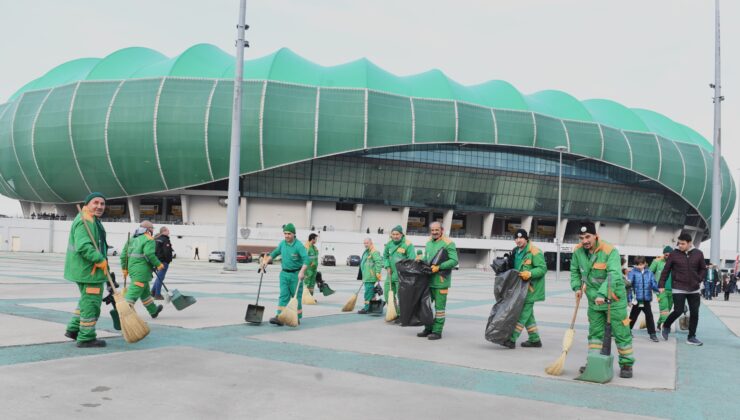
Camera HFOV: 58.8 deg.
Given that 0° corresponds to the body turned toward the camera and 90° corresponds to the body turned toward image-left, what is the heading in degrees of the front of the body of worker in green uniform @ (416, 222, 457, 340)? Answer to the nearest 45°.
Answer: approximately 45°

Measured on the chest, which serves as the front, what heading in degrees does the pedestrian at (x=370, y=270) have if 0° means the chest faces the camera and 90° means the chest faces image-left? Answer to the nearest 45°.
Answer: approximately 45°

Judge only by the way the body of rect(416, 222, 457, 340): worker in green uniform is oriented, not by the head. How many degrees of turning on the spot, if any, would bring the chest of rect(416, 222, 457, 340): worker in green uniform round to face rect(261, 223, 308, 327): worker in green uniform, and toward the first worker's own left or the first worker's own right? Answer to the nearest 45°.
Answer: approximately 45° to the first worker's own right

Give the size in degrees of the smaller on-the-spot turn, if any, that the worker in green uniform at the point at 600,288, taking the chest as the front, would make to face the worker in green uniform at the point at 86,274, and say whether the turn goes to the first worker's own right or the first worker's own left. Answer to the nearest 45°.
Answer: approximately 45° to the first worker's own right
